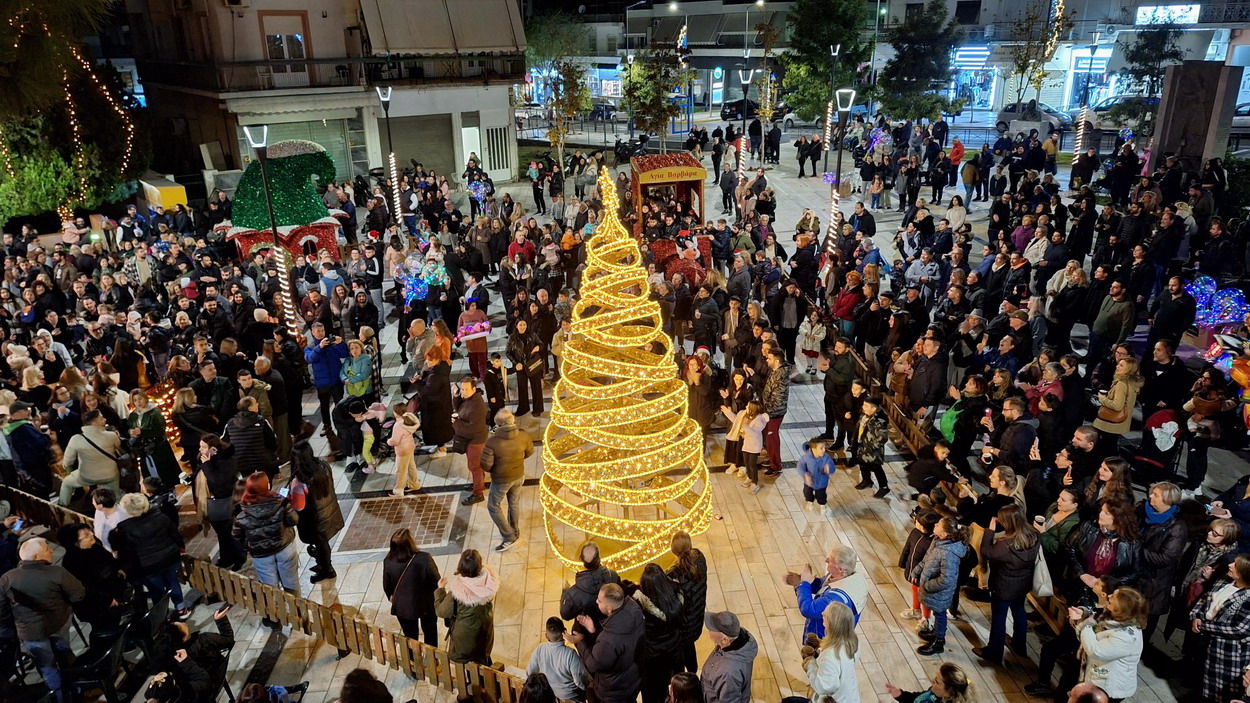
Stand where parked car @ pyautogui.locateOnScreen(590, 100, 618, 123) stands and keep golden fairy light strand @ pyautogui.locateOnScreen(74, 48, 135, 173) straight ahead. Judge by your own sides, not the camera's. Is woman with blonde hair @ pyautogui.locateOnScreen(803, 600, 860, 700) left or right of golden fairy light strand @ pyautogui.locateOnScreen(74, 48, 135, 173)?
left

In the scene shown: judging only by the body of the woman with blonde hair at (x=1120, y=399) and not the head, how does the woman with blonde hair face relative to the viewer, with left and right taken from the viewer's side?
facing to the left of the viewer

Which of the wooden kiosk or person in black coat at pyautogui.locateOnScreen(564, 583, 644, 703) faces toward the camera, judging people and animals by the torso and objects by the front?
the wooden kiosk

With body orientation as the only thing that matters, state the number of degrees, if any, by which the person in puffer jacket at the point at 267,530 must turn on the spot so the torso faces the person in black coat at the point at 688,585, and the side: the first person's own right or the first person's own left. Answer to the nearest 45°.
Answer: approximately 135° to the first person's own right

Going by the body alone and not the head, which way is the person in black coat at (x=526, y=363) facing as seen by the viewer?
toward the camera

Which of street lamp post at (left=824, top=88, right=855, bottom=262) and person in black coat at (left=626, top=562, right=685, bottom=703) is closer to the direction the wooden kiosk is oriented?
the person in black coat

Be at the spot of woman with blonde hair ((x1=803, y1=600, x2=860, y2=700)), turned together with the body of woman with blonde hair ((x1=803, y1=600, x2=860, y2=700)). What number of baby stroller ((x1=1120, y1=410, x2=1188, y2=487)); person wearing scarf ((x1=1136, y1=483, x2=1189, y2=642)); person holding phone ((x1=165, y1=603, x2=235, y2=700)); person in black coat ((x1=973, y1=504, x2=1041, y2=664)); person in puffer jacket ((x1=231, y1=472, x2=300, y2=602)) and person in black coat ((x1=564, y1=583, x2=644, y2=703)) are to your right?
3

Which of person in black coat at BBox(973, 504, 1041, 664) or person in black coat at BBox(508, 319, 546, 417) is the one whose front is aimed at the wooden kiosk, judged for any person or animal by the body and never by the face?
person in black coat at BBox(973, 504, 1041, 664)

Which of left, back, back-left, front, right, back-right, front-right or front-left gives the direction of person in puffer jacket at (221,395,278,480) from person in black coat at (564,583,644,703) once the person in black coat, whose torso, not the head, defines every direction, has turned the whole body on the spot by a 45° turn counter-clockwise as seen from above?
front-right

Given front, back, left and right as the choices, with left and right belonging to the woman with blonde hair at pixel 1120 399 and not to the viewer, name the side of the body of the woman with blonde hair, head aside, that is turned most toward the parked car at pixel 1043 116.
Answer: right

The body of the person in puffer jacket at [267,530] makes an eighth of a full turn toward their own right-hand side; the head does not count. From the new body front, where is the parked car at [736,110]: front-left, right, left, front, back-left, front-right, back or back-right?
front

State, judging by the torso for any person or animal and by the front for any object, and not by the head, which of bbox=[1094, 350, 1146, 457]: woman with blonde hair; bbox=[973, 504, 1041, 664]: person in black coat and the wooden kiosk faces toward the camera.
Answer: the wooden kiosk

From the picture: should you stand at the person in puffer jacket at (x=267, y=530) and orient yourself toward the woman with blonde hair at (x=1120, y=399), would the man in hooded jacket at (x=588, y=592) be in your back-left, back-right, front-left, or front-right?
front-right

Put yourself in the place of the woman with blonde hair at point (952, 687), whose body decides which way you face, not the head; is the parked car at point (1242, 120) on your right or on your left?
on your right

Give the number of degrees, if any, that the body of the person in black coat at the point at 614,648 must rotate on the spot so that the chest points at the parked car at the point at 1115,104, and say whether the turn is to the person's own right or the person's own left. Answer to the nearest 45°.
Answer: approximately 90° to the person's own right

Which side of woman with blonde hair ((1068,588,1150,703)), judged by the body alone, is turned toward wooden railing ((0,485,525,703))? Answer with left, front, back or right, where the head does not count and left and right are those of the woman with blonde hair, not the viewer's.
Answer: front

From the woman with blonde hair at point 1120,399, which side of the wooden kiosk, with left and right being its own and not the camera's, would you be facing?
front

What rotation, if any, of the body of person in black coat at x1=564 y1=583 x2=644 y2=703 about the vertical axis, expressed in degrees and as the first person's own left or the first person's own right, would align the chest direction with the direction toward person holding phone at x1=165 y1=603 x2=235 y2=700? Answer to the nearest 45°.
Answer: approximately 45° to the first person's own left

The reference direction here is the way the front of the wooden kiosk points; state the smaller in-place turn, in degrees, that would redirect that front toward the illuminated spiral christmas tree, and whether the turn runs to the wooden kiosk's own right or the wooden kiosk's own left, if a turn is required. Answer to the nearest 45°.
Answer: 0° — it already faces it

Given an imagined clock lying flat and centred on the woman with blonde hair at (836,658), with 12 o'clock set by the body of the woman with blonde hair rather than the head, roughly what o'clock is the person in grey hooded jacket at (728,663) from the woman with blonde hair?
The person in grey hooded jacket is roughly at 10 o'clock from the woman with blonde hair.
